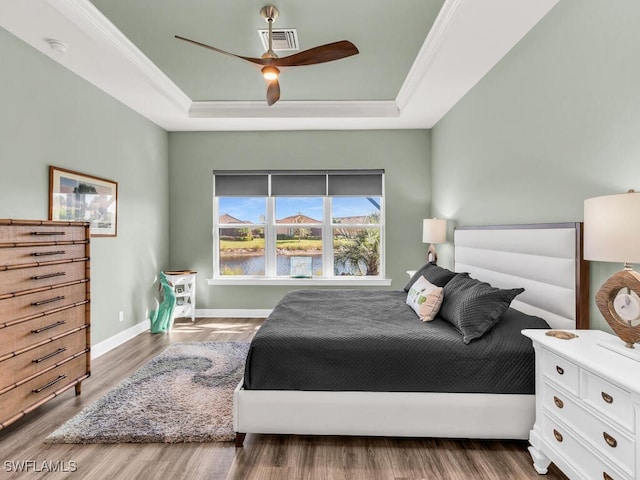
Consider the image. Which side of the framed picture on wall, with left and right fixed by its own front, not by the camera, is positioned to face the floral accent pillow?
front

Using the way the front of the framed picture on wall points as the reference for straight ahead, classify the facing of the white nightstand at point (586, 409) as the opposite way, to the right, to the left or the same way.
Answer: the opposite way

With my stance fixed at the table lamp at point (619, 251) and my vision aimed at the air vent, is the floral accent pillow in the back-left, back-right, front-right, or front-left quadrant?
front-right

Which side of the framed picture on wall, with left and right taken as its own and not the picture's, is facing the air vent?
front

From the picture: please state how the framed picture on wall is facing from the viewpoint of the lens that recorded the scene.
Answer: facing the viewer and to the right of the viewer

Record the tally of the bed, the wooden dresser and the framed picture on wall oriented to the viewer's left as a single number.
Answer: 1

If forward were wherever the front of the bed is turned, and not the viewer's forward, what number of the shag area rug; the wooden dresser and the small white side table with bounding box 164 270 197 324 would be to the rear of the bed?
0

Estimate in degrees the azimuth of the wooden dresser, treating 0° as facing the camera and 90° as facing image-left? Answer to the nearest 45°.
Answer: approximately 315°

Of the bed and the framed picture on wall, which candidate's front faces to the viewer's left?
the bed

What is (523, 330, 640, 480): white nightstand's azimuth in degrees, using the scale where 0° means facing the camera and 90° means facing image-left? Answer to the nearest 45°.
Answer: approximately 45°

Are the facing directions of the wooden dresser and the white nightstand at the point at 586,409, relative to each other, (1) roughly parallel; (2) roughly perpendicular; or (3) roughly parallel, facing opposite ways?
roughly parallel, facing opposite ways

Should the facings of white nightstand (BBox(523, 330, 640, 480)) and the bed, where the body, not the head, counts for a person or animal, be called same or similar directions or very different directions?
same or similar directions

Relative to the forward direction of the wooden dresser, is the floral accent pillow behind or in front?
in front

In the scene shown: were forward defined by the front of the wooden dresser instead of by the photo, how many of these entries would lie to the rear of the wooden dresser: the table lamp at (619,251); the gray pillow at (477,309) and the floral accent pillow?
0

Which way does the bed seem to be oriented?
to the viewer's left
